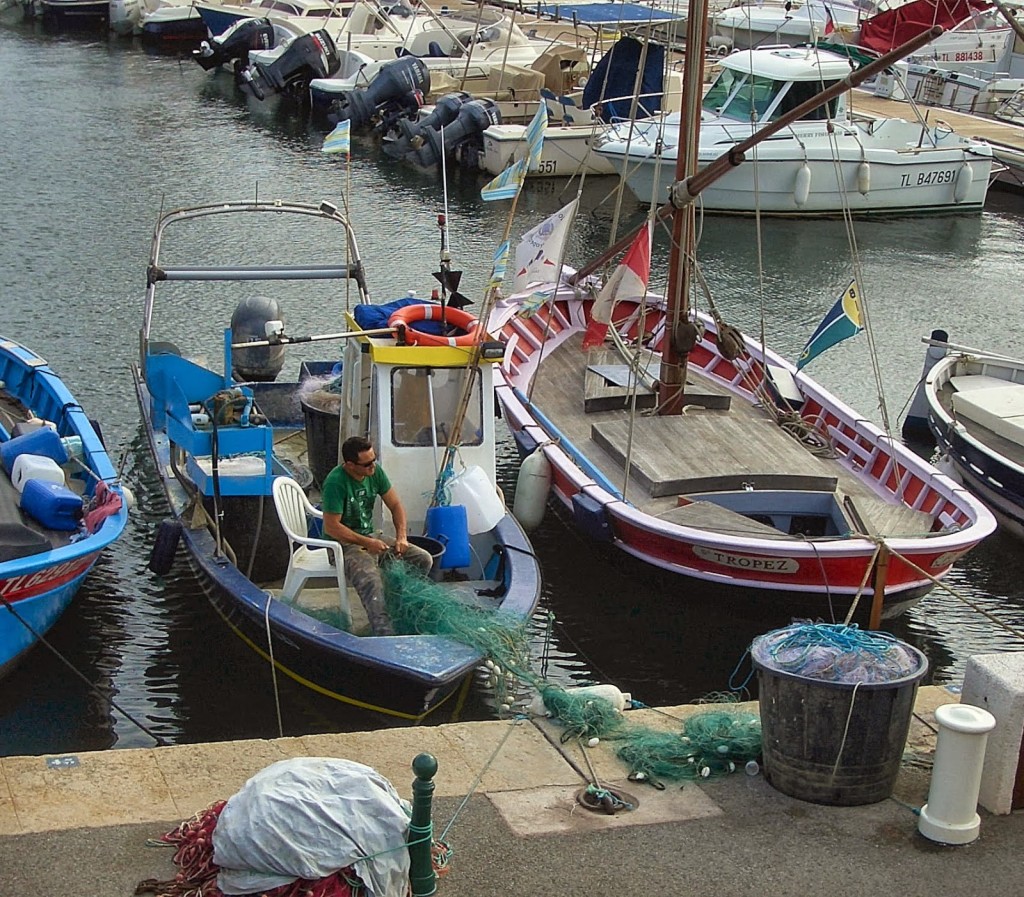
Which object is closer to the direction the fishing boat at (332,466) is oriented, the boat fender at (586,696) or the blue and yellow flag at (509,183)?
the boat fender

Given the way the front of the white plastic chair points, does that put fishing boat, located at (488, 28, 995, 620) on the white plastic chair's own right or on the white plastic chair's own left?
on the white plastic chair's own left

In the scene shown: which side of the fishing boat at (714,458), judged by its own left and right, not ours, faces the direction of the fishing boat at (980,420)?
right

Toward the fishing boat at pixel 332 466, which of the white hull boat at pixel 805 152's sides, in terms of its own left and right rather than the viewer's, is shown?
left

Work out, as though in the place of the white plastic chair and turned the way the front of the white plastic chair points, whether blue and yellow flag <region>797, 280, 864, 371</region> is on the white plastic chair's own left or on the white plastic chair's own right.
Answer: on the white plastic chair's own left

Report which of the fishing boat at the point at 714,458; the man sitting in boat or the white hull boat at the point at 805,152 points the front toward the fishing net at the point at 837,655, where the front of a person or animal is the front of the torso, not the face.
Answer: the man sitting in boat

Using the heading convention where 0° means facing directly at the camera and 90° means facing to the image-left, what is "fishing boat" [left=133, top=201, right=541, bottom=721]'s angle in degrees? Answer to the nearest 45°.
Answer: approximately 315°

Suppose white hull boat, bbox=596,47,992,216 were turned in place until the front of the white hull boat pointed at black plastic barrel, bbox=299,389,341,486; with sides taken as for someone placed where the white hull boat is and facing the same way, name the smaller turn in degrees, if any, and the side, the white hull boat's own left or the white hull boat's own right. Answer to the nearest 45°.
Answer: approximately 90° to the white hull boat's own left

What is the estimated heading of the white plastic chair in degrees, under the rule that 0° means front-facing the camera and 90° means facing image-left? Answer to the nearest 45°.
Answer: approximately 315°

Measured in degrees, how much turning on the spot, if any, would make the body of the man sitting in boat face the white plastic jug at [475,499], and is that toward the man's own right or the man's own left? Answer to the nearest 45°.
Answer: approximately 90° to the man's own left

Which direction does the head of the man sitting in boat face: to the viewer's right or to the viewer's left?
to the viewer's right

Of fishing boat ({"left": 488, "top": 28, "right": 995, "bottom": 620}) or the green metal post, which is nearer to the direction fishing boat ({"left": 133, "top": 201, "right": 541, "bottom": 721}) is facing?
the green metal post

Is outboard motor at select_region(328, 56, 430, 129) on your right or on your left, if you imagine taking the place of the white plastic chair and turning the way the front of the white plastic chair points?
on your left

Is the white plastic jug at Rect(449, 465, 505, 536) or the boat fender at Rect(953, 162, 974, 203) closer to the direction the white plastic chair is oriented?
the white plastic jug

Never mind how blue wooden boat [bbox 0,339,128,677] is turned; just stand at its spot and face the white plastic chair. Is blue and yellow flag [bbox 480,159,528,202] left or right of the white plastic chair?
left

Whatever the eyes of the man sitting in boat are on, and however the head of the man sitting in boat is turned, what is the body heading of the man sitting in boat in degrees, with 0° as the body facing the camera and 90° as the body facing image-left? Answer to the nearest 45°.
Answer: approximately 315°

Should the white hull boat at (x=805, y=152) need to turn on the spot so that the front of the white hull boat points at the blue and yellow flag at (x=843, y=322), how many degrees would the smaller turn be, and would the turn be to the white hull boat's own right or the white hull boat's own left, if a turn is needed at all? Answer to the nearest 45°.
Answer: approximately 90° to the white hull boat's own left

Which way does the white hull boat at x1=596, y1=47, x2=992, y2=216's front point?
to the viewer's left

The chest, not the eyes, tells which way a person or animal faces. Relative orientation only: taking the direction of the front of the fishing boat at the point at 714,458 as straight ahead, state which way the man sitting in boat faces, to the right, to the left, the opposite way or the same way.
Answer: the opposite way
